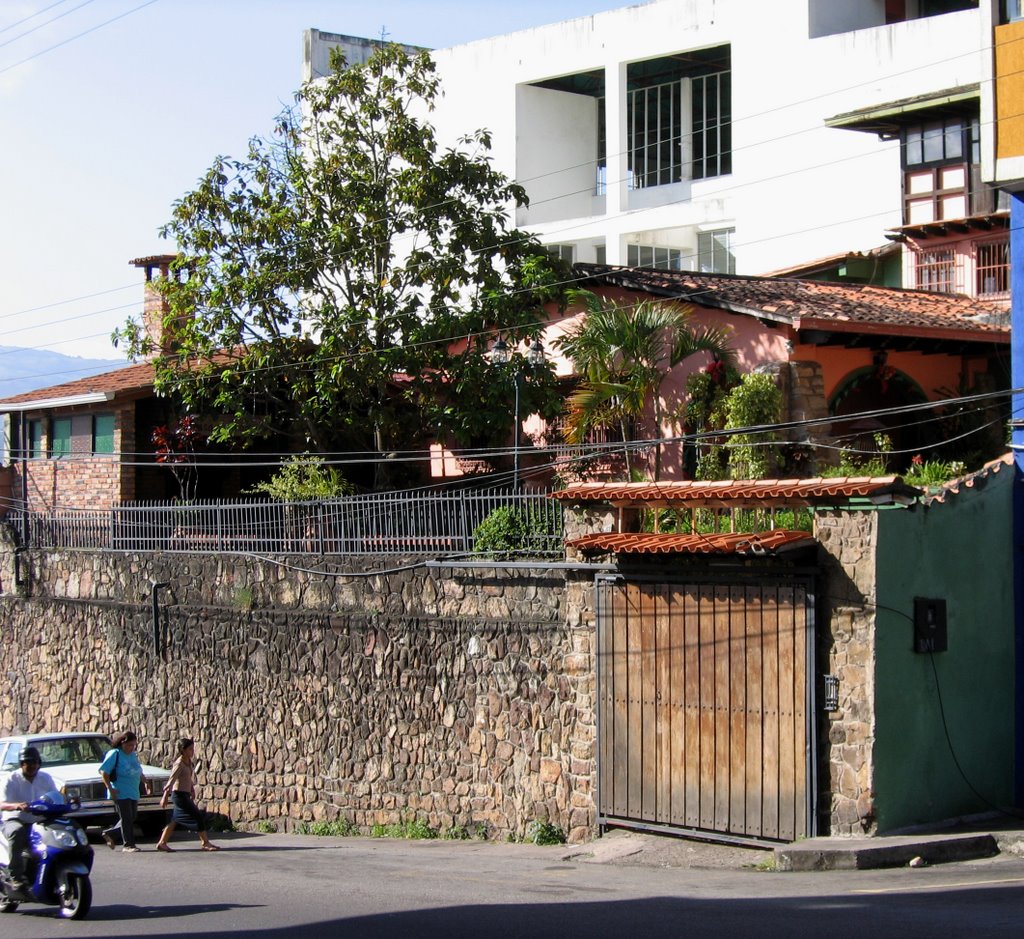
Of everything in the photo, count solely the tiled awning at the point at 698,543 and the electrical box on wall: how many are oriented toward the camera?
2

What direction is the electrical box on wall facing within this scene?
toward the camera

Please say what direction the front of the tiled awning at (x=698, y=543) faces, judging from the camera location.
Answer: facing the viewer

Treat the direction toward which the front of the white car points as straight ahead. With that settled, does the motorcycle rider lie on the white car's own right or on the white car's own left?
on the white car's own right

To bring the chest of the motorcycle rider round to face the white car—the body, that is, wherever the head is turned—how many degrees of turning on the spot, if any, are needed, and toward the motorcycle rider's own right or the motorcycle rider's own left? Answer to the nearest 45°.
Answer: approximately 135° to the motorcycle rider's own left

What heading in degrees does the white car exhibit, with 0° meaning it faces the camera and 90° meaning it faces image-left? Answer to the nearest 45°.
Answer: approximately 315°
